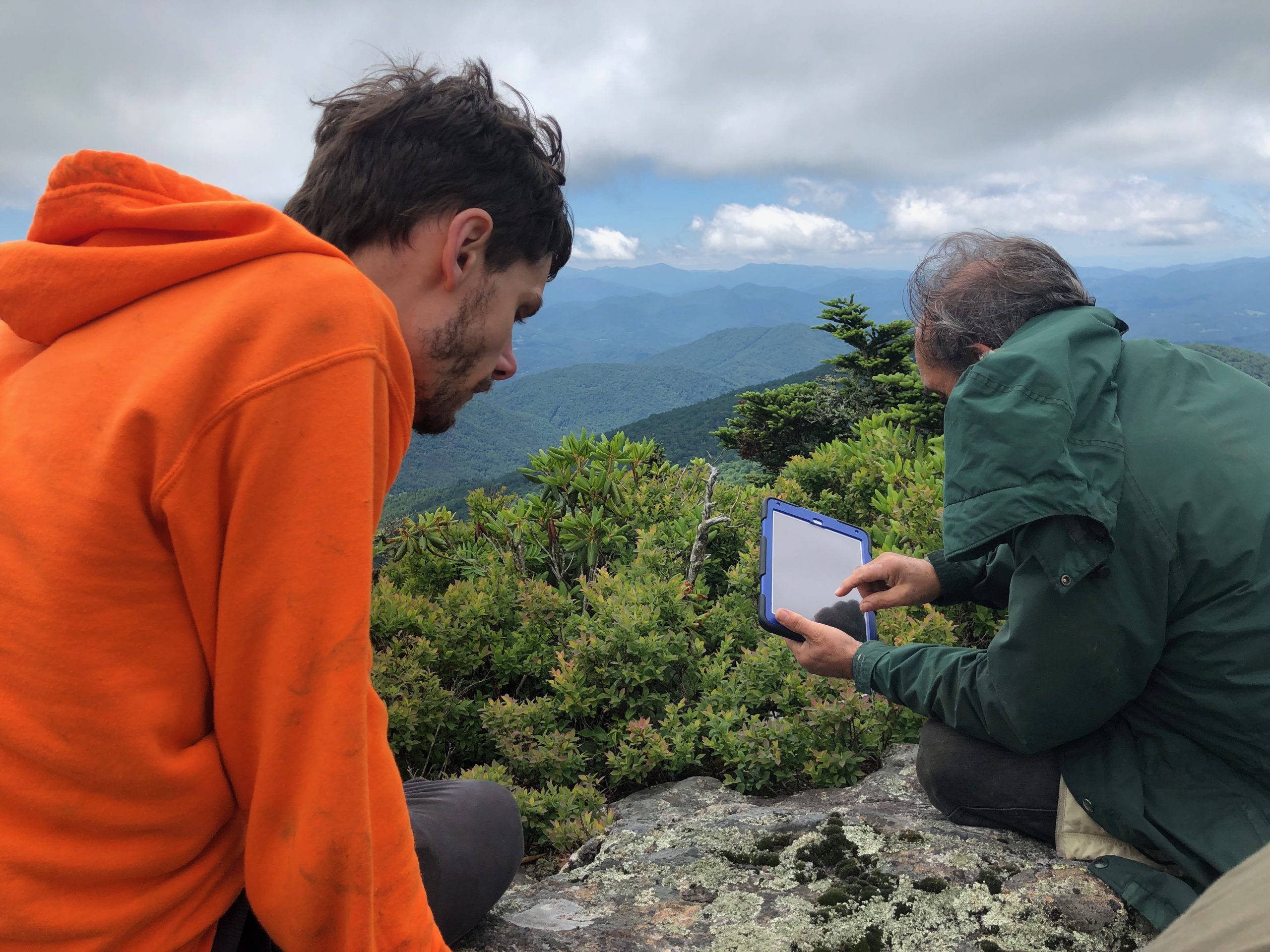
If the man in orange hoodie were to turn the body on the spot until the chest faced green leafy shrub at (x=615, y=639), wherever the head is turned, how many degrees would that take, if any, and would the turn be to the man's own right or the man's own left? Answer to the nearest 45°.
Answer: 0° — they already face it

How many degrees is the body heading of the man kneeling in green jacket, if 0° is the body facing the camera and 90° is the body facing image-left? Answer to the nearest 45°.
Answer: approximately 135°

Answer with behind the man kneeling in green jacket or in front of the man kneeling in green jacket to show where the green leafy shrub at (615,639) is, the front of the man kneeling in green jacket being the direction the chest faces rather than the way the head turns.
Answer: in front

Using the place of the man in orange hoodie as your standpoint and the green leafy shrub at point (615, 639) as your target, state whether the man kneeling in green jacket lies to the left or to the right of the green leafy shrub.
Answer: right

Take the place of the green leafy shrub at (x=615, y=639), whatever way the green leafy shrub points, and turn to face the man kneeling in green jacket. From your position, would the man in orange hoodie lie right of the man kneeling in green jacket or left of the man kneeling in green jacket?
right

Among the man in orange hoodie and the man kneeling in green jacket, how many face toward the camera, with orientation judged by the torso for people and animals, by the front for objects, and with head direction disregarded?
0

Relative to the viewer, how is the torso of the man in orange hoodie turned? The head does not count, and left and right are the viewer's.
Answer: facing away from the viewer and to the right of the viewer

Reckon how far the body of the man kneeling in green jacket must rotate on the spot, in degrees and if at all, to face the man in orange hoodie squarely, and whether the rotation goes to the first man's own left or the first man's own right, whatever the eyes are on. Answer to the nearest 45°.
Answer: approximately 90° to the first man's own left

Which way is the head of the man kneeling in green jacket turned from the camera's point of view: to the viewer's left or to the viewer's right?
to the viewer's left
